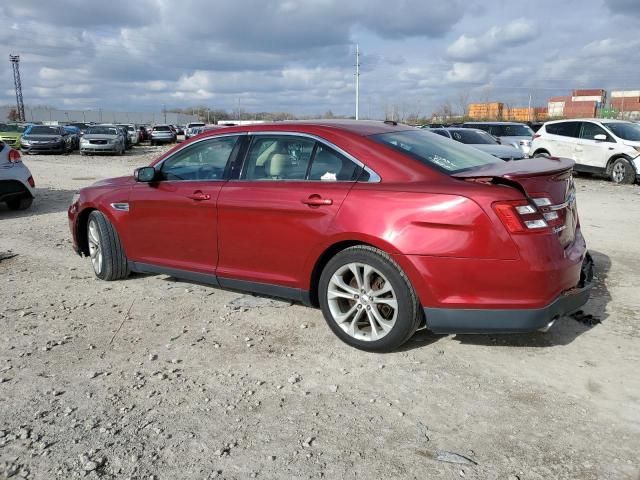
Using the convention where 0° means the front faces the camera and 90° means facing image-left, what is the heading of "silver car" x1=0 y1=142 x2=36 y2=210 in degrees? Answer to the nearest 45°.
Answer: approximately 135°

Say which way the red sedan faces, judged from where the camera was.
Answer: facing away from the viewer and to the left of the viewer

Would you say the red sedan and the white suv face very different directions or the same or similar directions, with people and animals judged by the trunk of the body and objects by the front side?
very different directions

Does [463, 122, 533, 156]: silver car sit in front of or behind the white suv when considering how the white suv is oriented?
behind

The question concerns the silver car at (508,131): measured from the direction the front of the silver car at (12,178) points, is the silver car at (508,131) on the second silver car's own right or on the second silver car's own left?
on the second silver car's own right

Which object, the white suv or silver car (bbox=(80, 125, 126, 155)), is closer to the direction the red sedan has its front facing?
the silver car

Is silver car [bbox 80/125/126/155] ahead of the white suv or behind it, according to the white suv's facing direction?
behind
